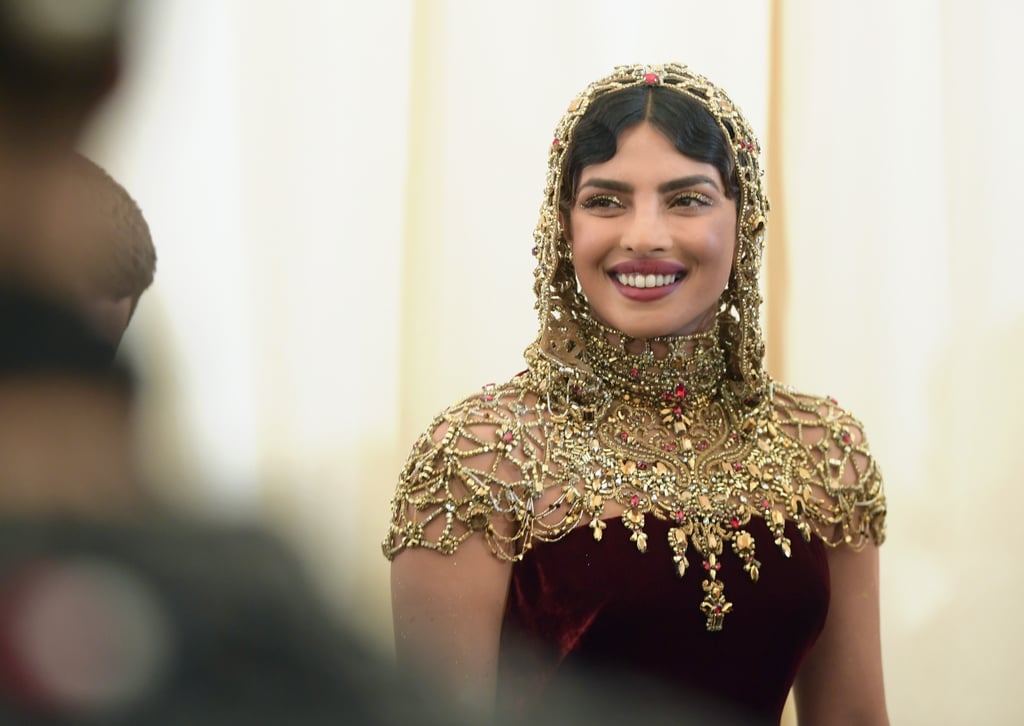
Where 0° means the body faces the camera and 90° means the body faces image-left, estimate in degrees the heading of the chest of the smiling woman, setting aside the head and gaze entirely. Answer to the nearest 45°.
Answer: approximately 0°

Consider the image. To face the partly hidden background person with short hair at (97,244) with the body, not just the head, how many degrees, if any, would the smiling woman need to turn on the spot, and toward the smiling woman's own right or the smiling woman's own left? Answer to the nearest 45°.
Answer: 0° — they already face them
